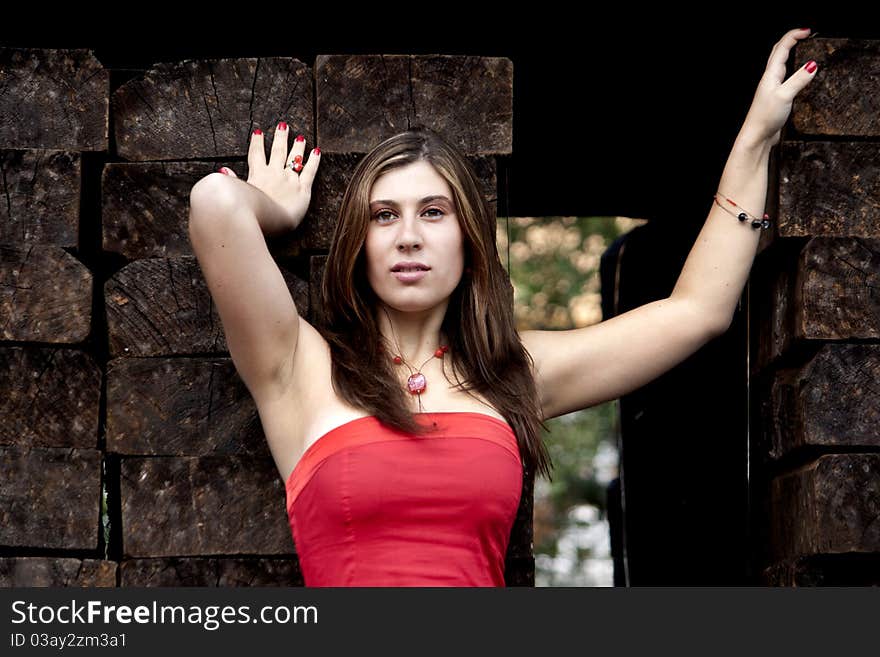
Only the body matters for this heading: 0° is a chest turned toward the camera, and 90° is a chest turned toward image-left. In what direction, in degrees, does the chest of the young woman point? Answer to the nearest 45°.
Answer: approximately 0°
